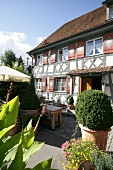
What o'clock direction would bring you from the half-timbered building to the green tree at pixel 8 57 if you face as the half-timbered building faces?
The green tree is roughly at 3 o'clock from the half-timbered building.

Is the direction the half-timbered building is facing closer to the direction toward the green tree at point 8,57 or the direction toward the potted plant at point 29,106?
the potted plant

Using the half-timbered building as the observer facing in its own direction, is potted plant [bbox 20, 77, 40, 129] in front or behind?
in front

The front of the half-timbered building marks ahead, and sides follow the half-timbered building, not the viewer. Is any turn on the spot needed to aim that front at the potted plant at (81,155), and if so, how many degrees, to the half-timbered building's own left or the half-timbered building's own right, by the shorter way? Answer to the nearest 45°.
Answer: approximately 45° to the half-timbered building's own left

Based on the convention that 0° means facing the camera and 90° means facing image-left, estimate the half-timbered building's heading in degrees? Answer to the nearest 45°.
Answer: approximately 45°
